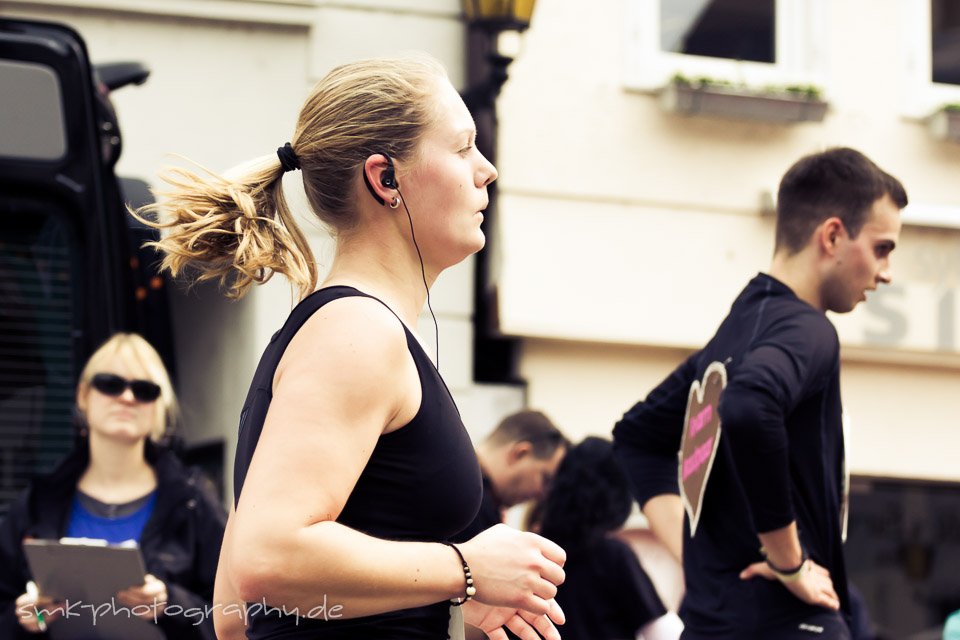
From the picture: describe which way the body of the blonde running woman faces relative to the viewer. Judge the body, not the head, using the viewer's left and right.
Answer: facing to the right of the viewer

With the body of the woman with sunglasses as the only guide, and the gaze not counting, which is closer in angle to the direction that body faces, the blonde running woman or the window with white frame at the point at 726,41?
the blonde running woman

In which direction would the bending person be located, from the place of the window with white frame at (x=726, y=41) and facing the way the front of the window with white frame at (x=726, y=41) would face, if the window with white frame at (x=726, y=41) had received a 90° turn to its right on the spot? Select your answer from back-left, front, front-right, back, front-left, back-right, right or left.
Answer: left

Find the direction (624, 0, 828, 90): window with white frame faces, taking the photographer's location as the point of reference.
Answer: facing the viewer

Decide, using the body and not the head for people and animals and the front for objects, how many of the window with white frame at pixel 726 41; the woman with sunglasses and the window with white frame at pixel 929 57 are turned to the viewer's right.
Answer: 0

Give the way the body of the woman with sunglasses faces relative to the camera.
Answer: toward the camera

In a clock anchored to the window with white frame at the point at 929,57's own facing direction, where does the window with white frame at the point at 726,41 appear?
the window with white frame at the point at 726,41 is roughly at 2 o'clock from the window with white frame at the point at 929,57.

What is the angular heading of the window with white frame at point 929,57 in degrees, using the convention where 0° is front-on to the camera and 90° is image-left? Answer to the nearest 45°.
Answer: approximately 0°

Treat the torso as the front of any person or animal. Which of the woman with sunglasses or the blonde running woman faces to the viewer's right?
the blonde running woman

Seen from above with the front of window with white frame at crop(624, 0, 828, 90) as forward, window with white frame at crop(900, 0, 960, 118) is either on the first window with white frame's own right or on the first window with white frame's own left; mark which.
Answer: on the first window with white frame's own left

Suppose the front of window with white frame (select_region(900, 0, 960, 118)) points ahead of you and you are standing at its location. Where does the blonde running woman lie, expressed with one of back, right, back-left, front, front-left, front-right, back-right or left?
front

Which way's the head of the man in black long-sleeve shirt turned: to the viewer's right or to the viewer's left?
to the viewer's right

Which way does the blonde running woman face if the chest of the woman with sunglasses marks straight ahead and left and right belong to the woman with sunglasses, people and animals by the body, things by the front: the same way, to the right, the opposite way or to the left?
to the left

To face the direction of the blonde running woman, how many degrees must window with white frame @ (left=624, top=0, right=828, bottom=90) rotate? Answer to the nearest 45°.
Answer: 0° — it already faces them
